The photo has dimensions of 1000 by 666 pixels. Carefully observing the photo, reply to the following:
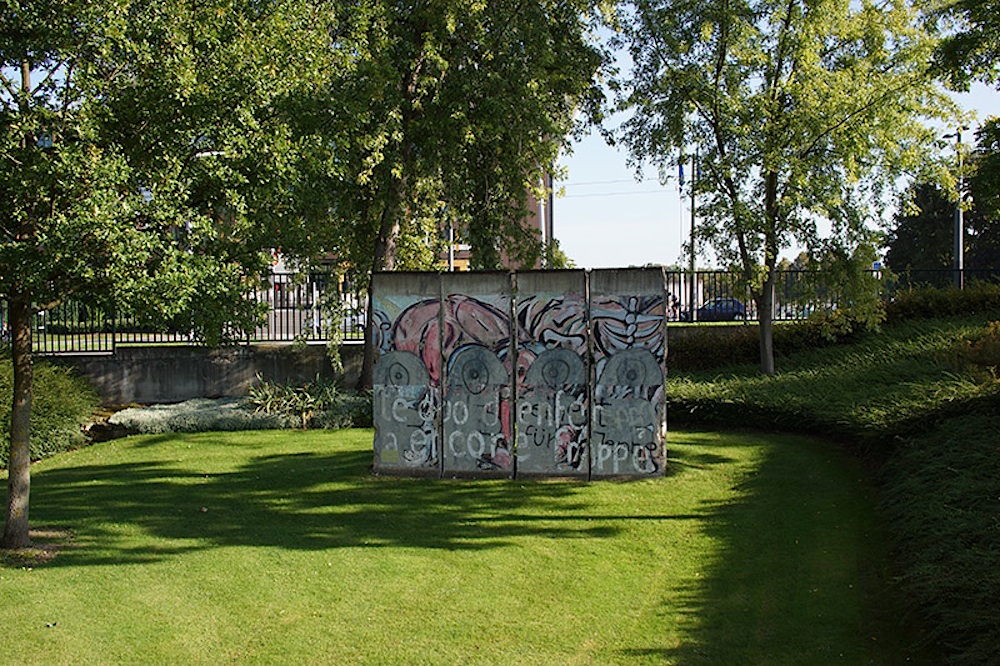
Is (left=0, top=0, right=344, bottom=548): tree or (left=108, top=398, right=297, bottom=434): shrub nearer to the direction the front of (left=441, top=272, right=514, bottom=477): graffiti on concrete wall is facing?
the tree

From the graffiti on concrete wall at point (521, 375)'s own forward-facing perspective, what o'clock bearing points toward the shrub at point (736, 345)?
The shrub is roughly at 7 o'clock from the graffiti on concrete wall.

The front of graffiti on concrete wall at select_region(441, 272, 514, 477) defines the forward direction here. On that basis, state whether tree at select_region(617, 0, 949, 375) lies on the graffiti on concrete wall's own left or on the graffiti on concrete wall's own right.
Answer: on the graffiti on concrete wall's own left

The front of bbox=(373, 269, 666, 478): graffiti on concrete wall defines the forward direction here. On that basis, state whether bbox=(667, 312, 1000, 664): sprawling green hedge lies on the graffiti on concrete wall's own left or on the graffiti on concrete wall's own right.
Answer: on the graffiti on concrete wall's own left

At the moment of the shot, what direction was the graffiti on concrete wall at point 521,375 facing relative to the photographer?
facing the viewer

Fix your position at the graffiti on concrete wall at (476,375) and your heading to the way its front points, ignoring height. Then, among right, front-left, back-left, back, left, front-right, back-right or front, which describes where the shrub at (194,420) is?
back-right

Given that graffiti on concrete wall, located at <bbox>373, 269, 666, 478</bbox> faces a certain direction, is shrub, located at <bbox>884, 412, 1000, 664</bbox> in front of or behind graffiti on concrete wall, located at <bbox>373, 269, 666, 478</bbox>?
in front

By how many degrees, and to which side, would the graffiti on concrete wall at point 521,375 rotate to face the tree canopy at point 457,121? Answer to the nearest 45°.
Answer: approximately 180°

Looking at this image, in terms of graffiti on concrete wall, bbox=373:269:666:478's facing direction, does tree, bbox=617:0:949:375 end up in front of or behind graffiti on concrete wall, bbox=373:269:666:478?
behind

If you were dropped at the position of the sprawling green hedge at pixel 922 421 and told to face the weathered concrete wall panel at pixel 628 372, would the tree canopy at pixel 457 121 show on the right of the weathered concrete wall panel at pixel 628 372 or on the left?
right

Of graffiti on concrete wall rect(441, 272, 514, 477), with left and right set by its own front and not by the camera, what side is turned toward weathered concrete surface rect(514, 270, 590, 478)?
left

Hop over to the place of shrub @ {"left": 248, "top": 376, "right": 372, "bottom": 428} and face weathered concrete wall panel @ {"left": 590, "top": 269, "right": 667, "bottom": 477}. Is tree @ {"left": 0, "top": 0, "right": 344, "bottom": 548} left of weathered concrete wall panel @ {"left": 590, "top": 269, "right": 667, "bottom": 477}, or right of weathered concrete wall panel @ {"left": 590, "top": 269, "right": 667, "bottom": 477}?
right

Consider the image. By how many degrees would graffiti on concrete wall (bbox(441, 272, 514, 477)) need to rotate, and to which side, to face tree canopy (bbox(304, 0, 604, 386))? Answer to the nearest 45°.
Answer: approximately 180°

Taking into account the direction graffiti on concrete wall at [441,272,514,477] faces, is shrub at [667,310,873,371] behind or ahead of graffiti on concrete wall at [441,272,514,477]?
behind

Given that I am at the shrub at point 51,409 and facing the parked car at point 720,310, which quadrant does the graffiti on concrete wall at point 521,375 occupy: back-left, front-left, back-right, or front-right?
front-right

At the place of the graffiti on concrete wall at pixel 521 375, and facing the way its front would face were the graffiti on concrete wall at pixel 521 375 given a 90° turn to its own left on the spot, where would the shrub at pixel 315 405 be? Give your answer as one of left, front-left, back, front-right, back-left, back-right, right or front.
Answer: back-left

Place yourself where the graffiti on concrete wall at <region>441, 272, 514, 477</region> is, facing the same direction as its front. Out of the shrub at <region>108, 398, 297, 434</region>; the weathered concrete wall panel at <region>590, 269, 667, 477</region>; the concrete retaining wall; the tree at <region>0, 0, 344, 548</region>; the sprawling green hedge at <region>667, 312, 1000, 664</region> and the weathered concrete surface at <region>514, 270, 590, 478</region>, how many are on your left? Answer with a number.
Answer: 3
